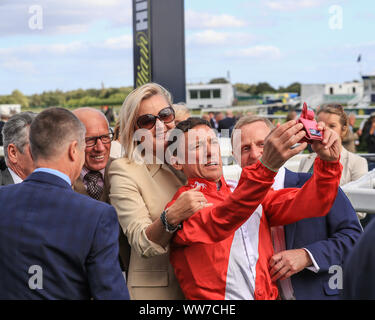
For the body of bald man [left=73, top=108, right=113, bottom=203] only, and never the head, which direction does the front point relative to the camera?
toward the camera

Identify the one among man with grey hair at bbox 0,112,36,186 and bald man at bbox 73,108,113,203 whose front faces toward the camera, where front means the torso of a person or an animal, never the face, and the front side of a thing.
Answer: the bald man

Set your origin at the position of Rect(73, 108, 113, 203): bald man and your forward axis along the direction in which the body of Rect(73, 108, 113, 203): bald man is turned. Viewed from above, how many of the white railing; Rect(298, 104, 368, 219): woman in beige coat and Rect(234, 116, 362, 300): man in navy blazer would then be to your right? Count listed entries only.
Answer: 0

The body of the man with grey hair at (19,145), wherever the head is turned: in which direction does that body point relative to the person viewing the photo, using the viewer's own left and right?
facing to the right of the viewer

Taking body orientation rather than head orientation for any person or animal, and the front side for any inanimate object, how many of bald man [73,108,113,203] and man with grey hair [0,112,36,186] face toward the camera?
1

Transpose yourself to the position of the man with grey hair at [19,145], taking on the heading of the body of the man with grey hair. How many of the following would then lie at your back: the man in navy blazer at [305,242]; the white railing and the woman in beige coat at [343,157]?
0

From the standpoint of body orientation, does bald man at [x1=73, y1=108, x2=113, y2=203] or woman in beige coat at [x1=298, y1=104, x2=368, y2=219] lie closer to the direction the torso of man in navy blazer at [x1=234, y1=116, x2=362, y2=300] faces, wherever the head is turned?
the bald man

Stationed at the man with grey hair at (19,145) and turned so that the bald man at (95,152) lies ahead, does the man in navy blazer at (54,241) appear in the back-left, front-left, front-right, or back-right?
front-right

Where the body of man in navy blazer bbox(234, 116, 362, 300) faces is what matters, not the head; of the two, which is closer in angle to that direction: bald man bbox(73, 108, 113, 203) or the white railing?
the bald man

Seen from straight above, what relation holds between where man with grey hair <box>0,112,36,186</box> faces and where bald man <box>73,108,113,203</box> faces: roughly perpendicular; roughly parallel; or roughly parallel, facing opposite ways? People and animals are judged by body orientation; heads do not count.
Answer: roughly perpendicular

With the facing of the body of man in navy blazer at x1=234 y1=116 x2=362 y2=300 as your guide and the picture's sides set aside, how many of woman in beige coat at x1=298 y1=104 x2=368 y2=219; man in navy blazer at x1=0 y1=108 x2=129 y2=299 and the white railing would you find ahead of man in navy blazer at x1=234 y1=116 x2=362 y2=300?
1

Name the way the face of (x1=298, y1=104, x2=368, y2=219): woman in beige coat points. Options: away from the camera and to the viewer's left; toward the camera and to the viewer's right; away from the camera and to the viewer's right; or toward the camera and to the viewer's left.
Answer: toward the camera and to the viewer's left

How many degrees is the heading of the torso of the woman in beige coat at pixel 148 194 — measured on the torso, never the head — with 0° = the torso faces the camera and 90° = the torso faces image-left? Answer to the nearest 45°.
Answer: approximately 315°

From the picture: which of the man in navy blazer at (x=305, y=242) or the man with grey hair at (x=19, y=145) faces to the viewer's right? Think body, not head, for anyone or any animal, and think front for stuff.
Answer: the man with grey hair
